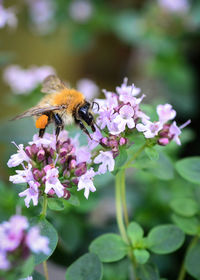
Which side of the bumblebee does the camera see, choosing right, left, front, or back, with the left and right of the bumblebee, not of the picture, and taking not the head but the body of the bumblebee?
right
